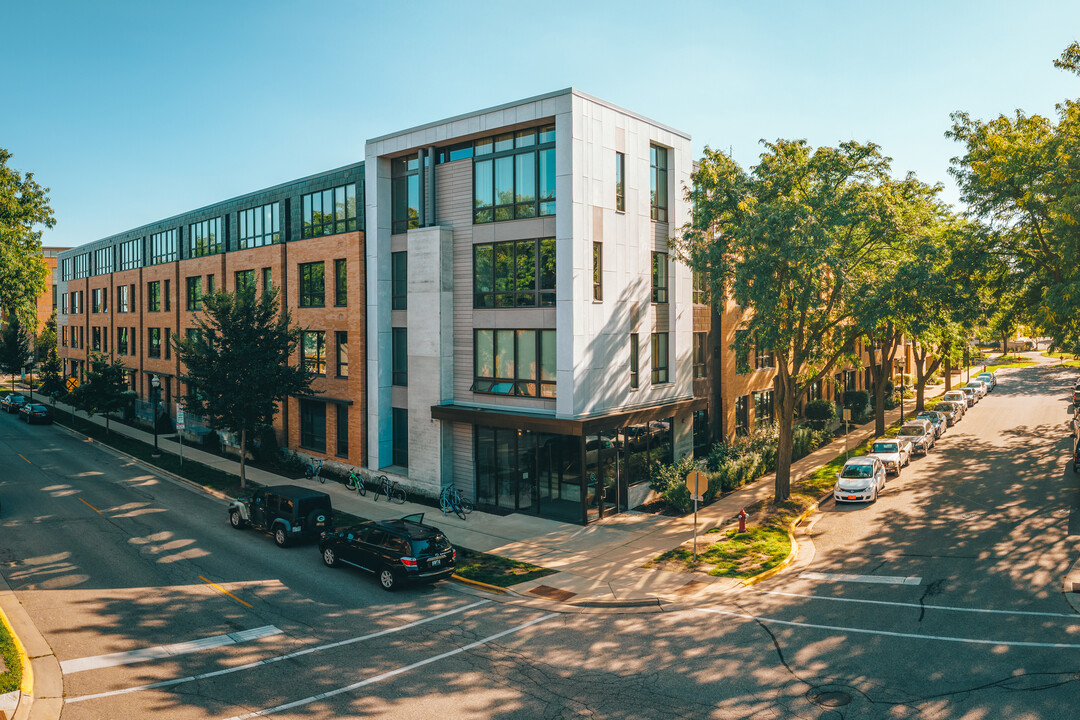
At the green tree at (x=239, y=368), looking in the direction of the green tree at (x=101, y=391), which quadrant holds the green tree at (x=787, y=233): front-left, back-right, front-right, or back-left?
back-right

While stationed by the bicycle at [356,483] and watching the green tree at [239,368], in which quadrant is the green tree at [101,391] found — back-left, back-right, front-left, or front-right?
front-right

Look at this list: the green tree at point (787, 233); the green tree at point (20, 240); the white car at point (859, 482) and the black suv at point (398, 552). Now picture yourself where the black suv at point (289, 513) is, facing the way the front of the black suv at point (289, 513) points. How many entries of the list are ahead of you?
1

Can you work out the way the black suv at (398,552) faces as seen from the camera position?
facing away from the viewer and to the left of the viewer

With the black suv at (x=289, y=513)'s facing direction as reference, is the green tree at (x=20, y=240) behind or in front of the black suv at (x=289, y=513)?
in front

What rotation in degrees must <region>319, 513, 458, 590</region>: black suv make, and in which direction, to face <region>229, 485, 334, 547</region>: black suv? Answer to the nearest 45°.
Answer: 0° — it already faces it

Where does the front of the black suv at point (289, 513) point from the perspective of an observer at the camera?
facing away from the viewer and to the left of the viewer

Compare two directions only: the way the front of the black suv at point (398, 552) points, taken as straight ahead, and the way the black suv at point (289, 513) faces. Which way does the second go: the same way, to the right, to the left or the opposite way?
the same way

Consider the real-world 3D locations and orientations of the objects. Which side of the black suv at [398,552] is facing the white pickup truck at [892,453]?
right

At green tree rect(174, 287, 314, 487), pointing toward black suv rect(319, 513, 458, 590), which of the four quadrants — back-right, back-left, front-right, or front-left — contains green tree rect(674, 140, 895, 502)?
front-left

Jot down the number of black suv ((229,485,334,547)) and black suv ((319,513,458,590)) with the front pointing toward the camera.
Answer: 0
